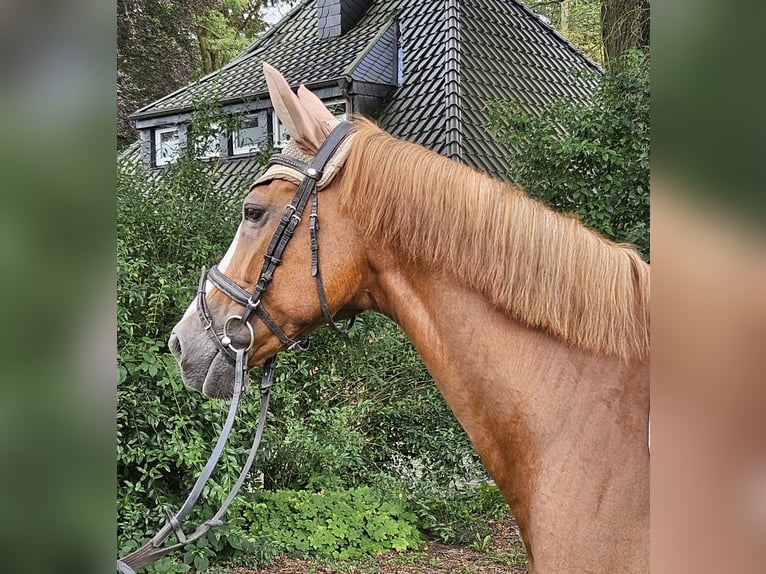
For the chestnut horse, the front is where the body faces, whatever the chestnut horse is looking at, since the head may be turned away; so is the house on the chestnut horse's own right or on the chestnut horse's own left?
on the chestnut horse's own right

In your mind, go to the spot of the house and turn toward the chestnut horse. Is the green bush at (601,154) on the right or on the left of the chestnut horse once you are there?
left

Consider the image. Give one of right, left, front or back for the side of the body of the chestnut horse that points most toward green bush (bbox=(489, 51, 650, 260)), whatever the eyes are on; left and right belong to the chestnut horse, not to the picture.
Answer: right

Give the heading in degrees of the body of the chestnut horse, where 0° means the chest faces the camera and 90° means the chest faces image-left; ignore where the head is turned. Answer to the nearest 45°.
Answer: approximately 90°
